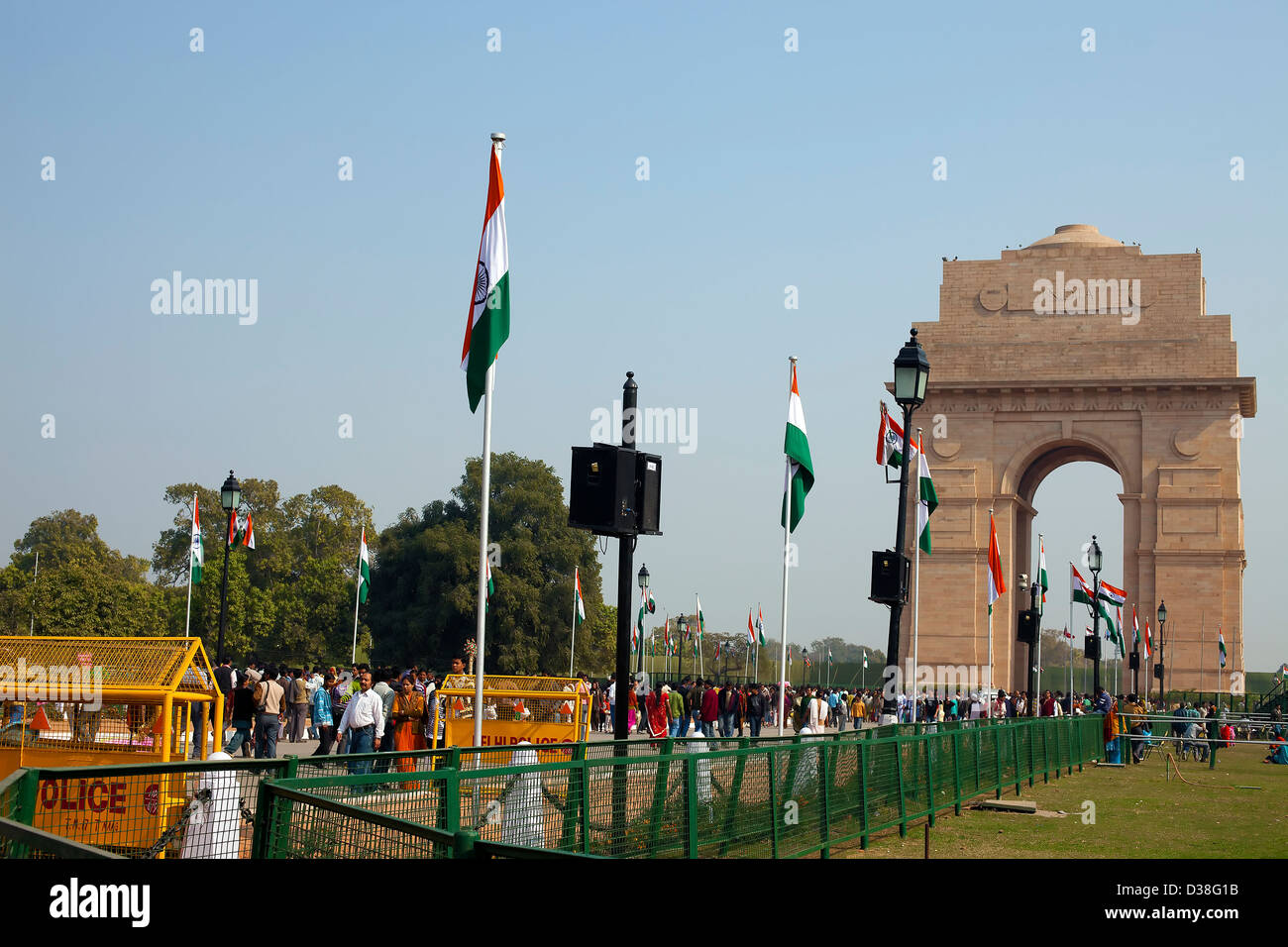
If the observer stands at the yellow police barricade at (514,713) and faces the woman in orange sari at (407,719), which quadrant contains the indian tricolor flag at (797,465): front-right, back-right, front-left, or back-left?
back-right

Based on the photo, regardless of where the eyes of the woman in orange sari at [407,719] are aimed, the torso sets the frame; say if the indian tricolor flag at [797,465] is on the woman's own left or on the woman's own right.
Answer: on the woman's own left

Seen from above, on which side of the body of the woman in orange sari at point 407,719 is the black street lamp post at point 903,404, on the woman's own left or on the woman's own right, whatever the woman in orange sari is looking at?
on the woman's own left

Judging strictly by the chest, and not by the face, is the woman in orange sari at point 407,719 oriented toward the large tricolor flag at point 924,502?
no

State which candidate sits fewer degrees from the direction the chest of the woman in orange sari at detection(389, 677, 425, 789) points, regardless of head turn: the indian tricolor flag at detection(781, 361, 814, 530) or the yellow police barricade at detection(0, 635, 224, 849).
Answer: the yellow police barricade

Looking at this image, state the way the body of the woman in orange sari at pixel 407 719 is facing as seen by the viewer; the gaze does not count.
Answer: toward the camera

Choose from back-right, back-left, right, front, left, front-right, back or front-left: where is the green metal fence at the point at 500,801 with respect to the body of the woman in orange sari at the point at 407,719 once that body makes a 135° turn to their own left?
back-right

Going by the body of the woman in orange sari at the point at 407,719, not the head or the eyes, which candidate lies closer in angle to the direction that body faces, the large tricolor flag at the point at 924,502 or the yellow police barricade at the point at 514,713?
the yellow police barricade

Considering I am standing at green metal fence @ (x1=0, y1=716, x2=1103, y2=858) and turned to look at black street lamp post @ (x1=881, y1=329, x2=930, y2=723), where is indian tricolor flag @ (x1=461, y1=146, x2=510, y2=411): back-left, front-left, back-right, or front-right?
front-left

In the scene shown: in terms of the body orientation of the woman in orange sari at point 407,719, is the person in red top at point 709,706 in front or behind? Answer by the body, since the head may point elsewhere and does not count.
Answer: behind

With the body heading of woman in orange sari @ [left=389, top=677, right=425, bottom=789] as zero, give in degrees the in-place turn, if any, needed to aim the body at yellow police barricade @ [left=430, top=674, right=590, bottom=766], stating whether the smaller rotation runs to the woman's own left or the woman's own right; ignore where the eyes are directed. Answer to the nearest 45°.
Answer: approximately 45° to the woman's own left
